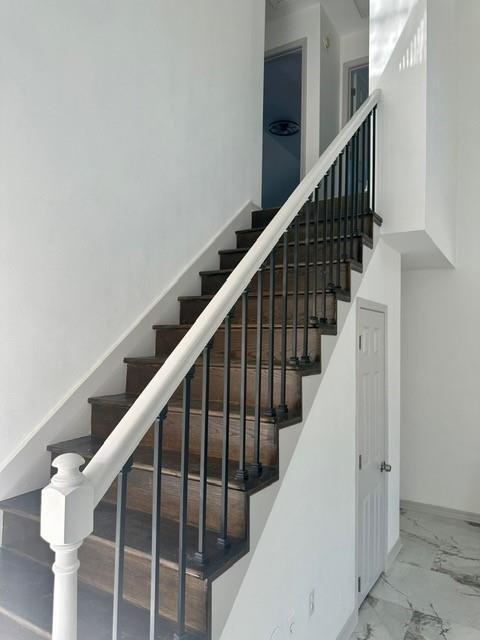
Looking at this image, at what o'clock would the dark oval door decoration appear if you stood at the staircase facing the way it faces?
The dark oval door decoration is roughly at 5 o'clock from the staircase.

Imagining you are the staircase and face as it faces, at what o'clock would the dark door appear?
The dark door is roughly at 5 o'clock from the staircase.

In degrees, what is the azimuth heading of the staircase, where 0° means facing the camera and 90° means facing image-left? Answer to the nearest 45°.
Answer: approximately 45°
